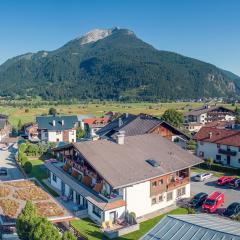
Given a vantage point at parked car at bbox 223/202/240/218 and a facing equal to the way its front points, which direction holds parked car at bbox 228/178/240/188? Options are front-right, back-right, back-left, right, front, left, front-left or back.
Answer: back-right

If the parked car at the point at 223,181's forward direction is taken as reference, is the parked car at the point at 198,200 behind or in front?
in front

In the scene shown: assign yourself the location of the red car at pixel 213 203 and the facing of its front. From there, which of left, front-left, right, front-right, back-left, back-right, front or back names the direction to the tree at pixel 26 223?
front

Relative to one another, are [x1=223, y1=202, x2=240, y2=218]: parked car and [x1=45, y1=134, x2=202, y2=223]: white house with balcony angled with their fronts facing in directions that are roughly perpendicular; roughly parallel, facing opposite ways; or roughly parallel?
roughly parallel

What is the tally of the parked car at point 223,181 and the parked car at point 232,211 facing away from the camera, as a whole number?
0

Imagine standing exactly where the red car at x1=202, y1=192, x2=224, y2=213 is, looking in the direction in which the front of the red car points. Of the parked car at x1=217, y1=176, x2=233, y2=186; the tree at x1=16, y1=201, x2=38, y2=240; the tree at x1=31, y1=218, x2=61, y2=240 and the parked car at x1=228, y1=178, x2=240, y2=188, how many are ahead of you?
2

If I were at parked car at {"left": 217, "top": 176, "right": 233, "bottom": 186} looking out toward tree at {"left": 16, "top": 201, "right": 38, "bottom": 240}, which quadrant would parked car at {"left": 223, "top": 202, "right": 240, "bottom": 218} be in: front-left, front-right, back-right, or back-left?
front-left

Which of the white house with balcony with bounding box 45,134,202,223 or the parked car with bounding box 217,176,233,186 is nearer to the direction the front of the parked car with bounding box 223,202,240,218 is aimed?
the white house with balcony

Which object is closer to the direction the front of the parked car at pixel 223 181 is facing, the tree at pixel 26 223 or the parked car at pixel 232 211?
the tree

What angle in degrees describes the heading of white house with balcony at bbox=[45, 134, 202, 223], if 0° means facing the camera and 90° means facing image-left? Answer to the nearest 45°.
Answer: approximately 45°

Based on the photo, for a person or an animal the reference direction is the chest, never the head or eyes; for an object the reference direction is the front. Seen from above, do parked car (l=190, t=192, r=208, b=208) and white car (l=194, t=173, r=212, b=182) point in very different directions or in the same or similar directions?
same or similar directions

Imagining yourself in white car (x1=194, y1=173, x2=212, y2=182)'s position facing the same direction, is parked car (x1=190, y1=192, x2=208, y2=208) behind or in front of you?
in front

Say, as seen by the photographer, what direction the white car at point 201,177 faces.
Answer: facing the viewer and to the left of the viewer

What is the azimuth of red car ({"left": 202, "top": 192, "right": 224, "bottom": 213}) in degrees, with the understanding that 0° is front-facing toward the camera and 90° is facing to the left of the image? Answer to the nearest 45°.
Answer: approximately 45°

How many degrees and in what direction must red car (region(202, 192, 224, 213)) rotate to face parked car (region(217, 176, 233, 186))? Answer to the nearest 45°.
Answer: approximately 135° to its right

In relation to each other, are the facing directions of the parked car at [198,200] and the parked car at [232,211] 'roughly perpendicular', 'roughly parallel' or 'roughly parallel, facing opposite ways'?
roughly parallel

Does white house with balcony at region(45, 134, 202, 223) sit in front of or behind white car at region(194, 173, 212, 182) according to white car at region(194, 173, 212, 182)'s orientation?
in front

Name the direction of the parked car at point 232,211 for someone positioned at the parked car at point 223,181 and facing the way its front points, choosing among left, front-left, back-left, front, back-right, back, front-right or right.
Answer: front-left

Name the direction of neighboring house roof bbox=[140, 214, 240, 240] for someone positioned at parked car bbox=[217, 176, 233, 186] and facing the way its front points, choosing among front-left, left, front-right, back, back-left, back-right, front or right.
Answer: front-left
